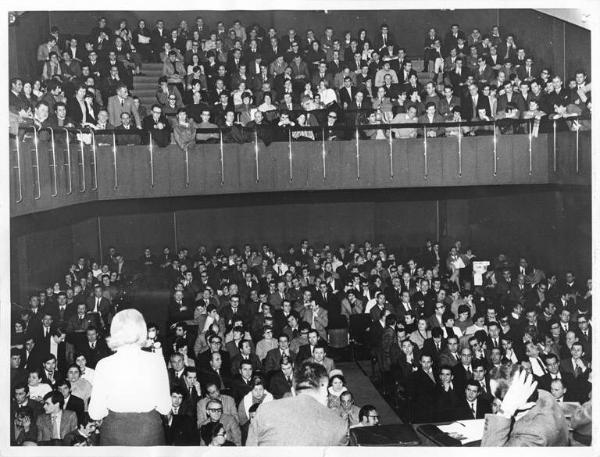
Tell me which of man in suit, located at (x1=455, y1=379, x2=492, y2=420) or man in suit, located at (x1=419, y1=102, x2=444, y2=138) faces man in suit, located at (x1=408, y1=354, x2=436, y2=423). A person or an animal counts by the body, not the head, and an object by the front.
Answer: man in suit, located at (x1=419, y1=102, x2=444, y2=138)

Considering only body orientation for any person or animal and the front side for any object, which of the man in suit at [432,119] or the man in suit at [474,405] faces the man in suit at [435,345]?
the man in suit at [432,119]

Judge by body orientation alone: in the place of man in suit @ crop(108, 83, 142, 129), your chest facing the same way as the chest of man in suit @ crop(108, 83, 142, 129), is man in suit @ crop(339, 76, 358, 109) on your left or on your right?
on your left

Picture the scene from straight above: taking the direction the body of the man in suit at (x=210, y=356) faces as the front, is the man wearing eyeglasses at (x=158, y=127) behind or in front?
behind

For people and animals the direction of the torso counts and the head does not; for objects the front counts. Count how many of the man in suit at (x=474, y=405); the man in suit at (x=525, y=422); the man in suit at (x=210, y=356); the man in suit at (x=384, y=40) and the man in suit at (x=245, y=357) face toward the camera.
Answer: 4

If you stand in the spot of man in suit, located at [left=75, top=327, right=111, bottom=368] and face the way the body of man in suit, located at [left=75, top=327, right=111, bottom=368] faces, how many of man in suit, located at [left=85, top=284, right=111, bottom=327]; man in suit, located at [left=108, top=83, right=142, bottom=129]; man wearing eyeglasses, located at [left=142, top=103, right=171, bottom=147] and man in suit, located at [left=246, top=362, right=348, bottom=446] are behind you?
3
